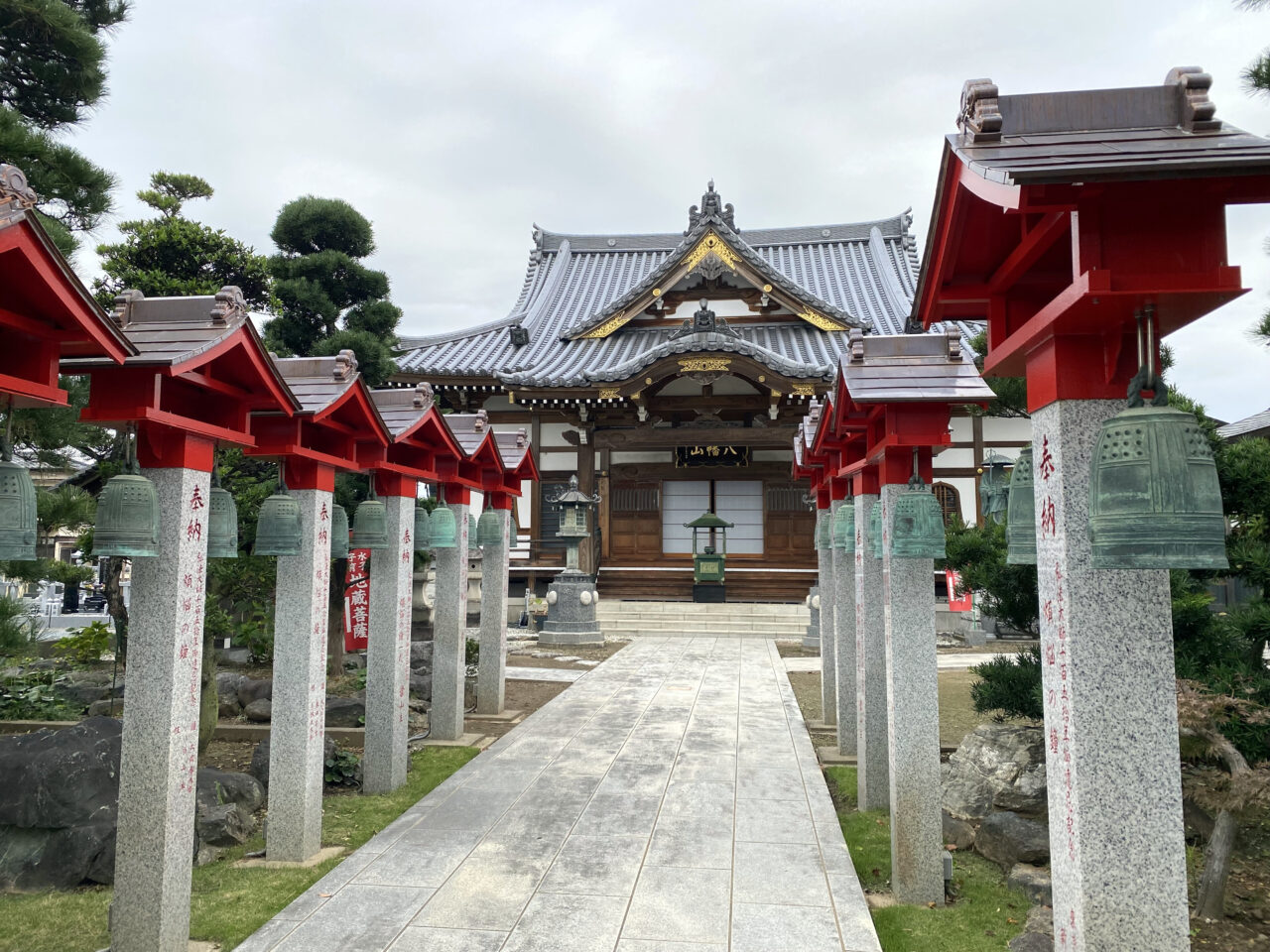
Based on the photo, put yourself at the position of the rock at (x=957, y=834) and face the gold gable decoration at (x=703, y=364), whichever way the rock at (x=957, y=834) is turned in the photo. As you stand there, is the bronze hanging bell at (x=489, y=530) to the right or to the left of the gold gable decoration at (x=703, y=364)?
left

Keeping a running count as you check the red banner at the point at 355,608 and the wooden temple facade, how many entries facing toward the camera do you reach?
2

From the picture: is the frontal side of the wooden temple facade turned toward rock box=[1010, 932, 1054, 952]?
yes

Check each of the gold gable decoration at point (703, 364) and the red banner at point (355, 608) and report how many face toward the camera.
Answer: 2

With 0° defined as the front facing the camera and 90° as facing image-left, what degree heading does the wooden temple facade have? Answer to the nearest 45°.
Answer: approximately 0°

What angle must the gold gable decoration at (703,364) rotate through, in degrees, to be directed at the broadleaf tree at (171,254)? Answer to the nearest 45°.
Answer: approximately 45° to its right

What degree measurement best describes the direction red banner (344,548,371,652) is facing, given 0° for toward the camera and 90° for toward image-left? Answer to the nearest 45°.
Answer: approximately 0°
